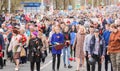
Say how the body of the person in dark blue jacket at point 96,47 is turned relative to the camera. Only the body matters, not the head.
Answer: toward the camera

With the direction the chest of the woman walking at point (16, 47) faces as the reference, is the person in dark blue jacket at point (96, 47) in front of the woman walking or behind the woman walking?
in front

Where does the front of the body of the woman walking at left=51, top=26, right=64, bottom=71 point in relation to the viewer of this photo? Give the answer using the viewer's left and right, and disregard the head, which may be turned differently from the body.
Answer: facing the viewer

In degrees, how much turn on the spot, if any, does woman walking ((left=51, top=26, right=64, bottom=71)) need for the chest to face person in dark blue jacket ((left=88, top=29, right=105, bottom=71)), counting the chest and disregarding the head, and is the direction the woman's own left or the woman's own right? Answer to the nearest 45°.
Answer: approximately 45° to the woman's own left

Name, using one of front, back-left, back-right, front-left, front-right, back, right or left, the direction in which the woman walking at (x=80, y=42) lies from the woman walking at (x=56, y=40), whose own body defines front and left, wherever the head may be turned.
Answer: left

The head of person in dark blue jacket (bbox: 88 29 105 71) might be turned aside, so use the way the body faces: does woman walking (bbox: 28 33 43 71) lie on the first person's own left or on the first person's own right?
on the first person's own right

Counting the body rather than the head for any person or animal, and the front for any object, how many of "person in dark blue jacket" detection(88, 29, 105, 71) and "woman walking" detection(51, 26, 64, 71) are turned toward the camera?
2

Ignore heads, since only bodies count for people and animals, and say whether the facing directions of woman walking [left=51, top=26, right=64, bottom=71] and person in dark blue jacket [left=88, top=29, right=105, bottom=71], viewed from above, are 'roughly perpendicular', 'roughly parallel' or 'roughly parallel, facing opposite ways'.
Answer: roughly parallel

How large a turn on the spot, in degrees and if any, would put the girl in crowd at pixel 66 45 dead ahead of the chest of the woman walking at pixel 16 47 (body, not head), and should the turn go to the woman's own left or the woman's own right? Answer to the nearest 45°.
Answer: approximately 45° to the woman's own left

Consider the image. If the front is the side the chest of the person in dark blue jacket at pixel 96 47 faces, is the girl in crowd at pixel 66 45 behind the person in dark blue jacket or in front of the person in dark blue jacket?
behind

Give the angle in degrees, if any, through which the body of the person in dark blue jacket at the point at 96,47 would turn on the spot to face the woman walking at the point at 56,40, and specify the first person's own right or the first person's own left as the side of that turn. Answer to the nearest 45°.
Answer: approximately 135° to the first person's own right
